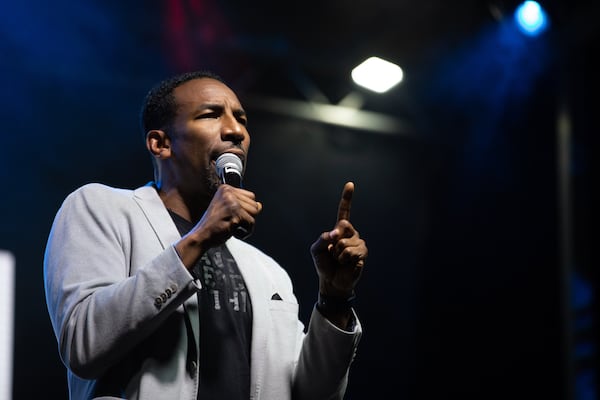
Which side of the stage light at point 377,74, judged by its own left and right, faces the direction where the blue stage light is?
left

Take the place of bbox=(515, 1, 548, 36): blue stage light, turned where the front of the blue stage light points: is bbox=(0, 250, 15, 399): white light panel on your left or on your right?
on your right

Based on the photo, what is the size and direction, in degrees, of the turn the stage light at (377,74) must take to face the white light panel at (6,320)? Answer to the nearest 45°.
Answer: approximately 45° to its right

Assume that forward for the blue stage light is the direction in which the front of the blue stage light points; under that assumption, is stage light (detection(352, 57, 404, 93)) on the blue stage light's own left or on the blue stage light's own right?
on the blue stage light's own right

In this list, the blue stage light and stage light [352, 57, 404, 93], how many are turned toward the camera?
2

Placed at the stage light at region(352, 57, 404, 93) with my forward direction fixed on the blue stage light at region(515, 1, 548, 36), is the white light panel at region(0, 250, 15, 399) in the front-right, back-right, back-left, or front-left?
back-right

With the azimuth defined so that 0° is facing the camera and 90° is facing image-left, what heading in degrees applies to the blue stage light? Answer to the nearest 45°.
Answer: approximately 0°

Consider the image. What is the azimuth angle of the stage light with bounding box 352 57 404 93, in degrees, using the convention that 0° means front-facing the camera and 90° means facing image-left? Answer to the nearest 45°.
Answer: approximately 0°
